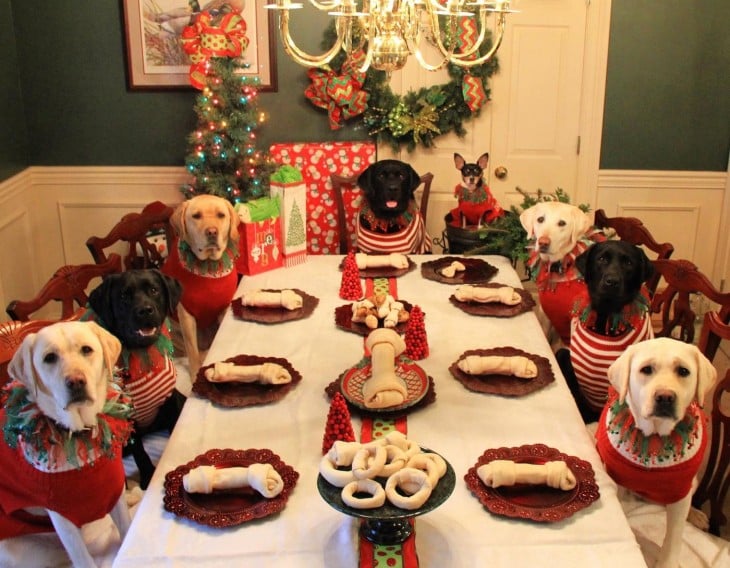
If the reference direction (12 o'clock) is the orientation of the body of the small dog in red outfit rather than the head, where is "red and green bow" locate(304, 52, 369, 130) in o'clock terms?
The red and green bow is roughly at 4 o'clock from the small dog in red outfit.

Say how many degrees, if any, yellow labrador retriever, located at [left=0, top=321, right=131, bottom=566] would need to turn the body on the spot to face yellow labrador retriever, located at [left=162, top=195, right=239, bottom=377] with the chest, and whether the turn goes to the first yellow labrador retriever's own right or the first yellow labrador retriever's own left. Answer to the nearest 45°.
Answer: approximately 90° to the first yellow labrador retriever's own left

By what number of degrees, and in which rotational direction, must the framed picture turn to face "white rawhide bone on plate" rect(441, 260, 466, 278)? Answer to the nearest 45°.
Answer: approximately 45° to its left

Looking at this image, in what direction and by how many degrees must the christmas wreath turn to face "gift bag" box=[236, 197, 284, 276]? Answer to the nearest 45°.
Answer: approximately 45° to its right

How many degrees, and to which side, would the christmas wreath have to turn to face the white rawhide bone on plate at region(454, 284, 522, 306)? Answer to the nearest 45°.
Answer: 0° — it already faces it

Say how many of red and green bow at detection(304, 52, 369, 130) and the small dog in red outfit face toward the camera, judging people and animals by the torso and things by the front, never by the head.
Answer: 2

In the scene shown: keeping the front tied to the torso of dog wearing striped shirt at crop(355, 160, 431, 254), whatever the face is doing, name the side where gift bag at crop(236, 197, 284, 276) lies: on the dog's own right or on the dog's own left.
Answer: on the dog's own right

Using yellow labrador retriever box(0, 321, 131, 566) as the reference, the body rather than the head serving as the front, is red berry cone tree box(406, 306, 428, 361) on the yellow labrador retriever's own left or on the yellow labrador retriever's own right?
on the yellow labrador retriever's own left
